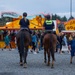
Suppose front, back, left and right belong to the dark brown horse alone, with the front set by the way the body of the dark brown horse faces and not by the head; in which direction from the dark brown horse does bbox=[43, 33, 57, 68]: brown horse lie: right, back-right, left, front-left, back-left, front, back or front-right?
right

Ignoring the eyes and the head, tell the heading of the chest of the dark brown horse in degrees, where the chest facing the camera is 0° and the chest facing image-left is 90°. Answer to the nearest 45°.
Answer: approximately 180°
